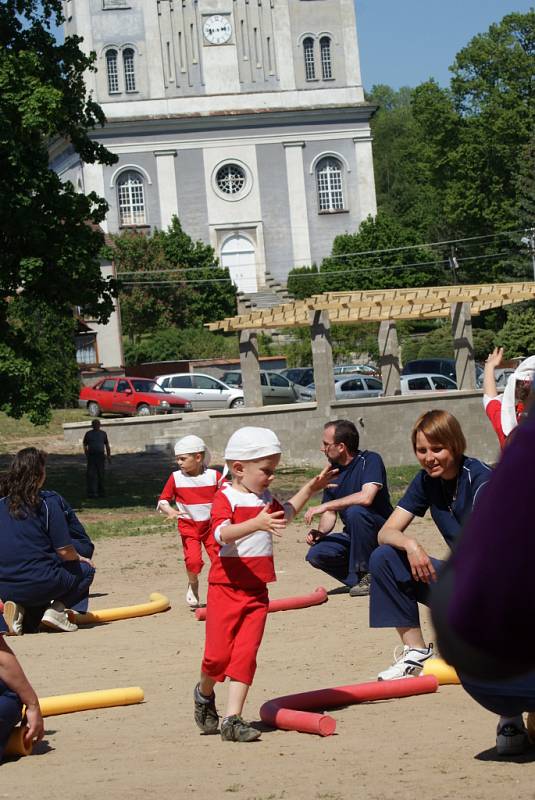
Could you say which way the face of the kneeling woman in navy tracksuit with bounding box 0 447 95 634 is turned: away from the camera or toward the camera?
away from the camera

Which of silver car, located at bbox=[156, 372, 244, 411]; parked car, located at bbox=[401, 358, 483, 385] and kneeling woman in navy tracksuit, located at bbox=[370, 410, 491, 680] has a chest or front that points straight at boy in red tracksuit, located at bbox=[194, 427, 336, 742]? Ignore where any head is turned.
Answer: the kneeling woman in navy tracksuit

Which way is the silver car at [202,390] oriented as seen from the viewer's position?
to the viewer's right

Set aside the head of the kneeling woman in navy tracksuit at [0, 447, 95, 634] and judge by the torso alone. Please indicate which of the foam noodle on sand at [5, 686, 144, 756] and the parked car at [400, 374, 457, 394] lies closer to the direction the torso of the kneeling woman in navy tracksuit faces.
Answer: the parked car

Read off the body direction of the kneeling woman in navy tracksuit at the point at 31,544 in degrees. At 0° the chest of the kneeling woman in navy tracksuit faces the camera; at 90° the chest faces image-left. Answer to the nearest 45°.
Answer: approximately 225°

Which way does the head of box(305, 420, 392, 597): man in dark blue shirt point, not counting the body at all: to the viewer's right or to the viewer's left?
to the viewer's left

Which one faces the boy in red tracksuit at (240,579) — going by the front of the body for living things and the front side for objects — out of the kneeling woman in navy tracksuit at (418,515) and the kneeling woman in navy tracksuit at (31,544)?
the kneeling woman in navy tracksuit at (418,515)

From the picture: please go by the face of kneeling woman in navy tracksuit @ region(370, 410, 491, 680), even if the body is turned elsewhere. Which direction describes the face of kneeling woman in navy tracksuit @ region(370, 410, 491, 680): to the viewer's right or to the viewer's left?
to the viewer's left
